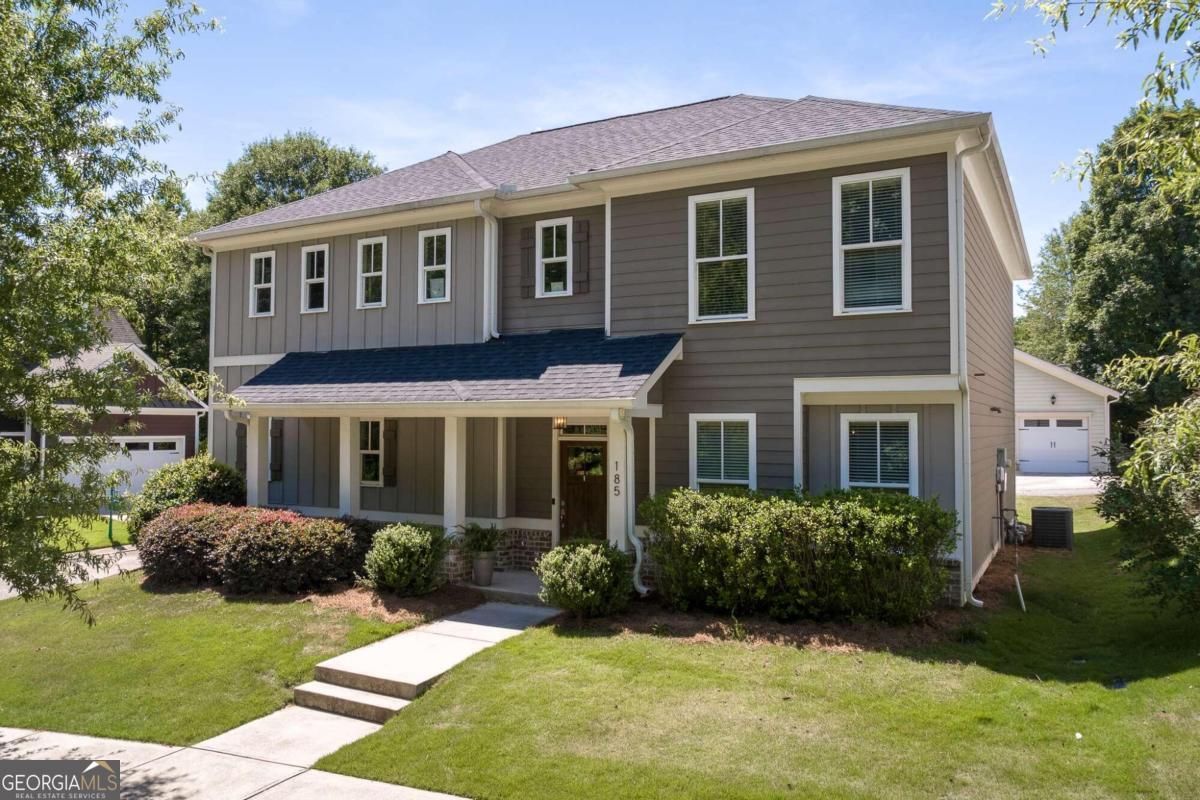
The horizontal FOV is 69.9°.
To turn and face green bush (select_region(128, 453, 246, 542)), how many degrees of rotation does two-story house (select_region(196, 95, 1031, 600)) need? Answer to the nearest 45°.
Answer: approximately 45° to its right

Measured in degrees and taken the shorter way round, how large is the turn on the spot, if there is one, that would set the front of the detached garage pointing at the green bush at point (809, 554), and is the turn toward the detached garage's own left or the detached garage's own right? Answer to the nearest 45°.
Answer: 0° — it already faces it

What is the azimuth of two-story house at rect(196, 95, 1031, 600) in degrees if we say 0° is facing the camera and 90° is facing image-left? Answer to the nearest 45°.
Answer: approximately 45°

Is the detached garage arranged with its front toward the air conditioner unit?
yes

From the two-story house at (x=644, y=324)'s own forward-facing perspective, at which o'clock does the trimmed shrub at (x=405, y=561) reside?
The trimmed shrub is roughly at 1 o'clock from the two-story house.

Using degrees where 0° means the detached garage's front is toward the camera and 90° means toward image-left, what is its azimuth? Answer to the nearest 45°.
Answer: approximately 0°

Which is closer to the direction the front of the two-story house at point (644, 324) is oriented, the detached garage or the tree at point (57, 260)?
the tree

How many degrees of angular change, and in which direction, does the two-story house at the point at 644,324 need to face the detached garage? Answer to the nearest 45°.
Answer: approximately 180°

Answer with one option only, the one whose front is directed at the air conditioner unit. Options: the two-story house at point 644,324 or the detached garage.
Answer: the detached garage
